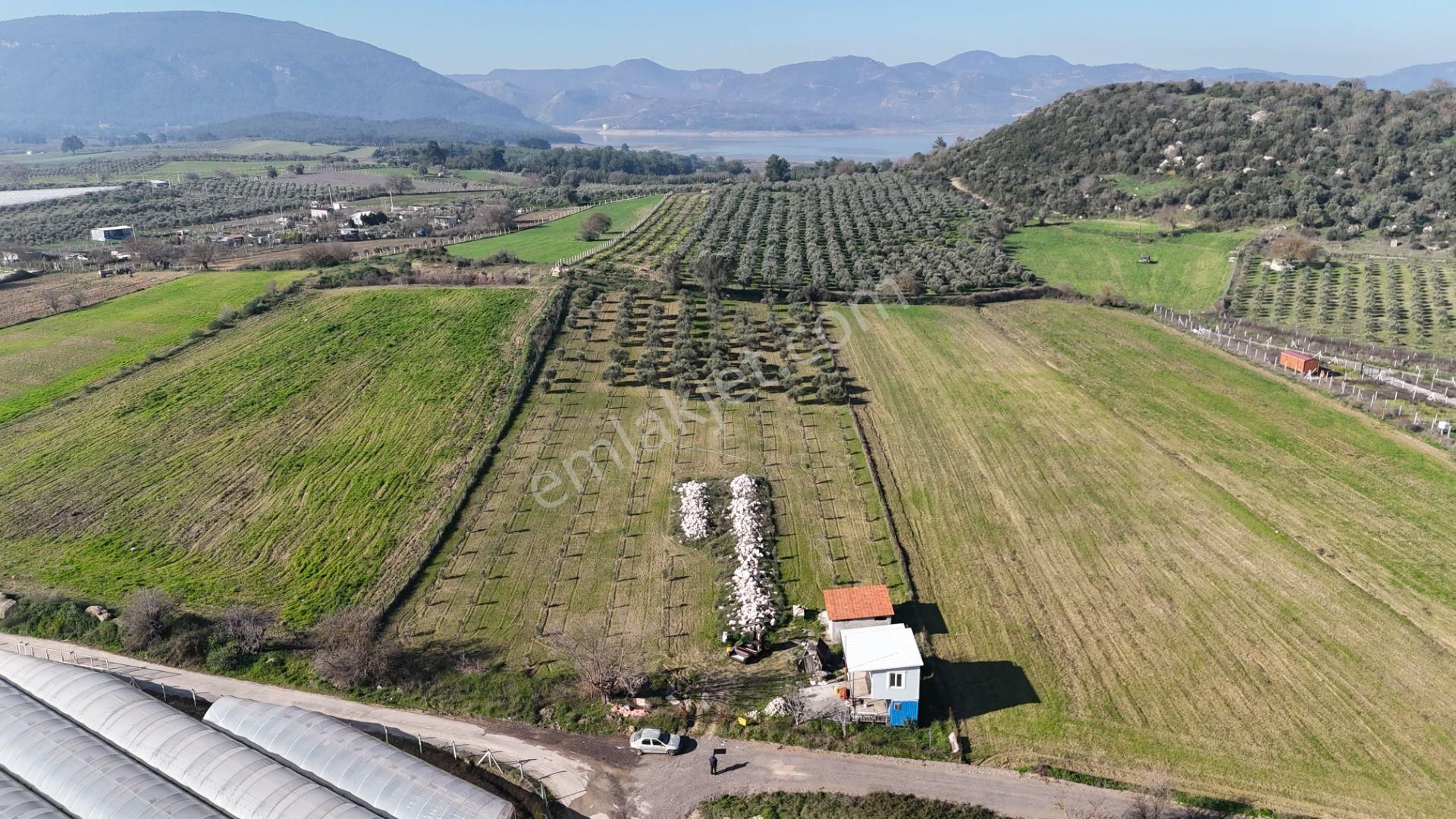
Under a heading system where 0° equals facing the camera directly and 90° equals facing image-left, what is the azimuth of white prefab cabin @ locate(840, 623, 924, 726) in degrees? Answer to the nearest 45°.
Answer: approximately 0°

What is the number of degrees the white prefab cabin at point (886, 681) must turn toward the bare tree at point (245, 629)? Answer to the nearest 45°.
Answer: approximately 90° to its right

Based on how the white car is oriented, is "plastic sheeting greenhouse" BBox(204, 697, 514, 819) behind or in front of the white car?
behind

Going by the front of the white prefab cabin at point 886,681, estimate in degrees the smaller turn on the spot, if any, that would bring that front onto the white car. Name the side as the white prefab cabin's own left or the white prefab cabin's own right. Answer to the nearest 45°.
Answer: approximately 90° to the white prefab cabin's own right

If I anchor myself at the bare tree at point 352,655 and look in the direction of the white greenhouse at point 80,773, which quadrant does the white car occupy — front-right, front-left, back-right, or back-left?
back-left

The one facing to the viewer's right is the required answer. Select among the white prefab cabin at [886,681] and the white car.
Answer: the white car

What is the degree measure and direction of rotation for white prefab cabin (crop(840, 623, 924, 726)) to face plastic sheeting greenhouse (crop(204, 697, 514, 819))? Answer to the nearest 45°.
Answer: approximately 45° to its right

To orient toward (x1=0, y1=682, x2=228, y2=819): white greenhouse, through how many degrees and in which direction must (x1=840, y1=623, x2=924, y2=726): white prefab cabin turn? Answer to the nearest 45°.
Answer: approximately 90° to its right

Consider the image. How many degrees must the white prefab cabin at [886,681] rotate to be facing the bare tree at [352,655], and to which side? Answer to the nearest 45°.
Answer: approximately 90° to its right

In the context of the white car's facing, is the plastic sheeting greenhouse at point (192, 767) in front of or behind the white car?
behind

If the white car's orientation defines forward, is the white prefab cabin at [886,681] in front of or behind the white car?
in front

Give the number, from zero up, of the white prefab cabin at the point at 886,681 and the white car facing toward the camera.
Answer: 1

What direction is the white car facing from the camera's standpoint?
to the viewer's right

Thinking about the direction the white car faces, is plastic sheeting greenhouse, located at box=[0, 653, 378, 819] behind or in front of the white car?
behind

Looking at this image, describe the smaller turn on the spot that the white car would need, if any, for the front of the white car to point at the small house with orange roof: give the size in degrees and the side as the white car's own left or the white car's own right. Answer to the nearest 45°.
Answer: approximately 45° to the white car's own left

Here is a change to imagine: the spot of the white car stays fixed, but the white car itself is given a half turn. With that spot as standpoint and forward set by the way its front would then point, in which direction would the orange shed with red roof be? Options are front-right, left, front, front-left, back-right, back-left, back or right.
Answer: back-right
